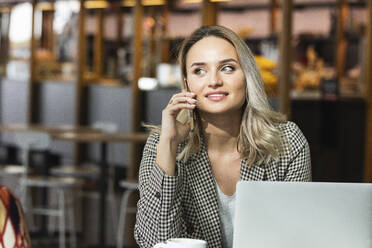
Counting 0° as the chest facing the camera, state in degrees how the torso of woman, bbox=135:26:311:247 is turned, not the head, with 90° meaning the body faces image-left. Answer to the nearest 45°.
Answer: approximately 0°

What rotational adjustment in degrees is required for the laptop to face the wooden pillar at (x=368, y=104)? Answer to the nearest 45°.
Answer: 0° — it already faces it

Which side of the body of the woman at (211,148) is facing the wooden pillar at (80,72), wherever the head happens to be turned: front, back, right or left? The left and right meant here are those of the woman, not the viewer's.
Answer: back

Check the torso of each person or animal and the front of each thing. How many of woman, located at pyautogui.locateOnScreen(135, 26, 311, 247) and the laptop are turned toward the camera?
1

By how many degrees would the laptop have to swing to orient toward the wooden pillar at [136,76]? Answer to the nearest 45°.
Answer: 0° — it already faces it

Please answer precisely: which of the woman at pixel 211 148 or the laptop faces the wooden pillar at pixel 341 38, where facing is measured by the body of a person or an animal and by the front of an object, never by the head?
the laptop

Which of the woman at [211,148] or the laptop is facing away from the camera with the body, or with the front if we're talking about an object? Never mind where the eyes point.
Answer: the laptop

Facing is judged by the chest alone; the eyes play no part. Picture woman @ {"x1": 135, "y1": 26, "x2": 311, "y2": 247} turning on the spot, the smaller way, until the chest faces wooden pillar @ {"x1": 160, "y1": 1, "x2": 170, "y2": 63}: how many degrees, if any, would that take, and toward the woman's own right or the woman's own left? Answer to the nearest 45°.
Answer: approximately 180°

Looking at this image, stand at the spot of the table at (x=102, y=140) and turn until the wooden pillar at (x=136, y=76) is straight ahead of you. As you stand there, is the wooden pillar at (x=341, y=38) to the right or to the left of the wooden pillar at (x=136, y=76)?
right

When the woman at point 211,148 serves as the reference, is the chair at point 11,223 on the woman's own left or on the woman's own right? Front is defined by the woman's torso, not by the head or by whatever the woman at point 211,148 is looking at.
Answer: on the woman's own right

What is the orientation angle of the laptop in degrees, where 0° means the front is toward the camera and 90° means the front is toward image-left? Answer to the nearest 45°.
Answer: approximately 180°

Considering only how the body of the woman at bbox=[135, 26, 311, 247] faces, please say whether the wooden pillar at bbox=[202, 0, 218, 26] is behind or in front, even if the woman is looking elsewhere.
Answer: behind

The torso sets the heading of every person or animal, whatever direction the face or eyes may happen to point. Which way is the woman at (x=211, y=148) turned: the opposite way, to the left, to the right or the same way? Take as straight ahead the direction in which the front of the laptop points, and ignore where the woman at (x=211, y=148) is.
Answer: the opposite way
